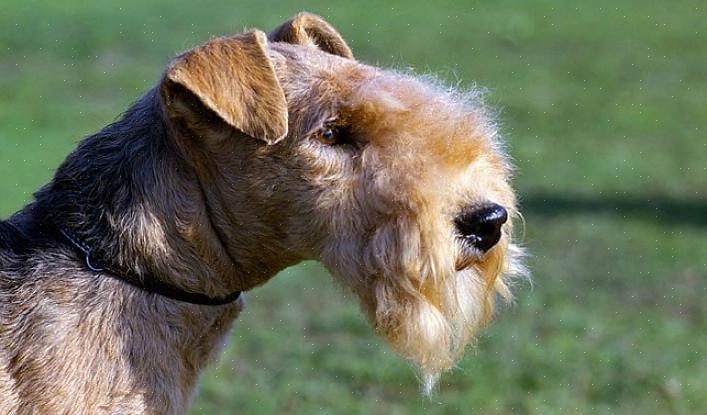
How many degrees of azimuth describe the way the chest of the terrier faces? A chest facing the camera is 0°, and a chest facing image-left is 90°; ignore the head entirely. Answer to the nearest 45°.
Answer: approximately 270°
